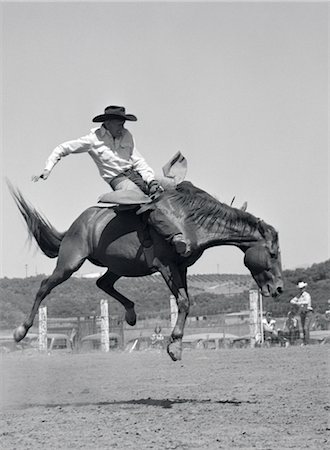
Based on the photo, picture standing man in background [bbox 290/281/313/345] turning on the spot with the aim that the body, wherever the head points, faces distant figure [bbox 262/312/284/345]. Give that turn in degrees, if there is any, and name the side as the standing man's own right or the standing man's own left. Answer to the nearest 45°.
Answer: approximately 90° to the standing man's own right

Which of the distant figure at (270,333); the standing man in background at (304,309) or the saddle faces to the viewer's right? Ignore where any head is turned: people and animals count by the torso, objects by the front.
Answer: the saddle

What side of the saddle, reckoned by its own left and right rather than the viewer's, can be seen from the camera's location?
right

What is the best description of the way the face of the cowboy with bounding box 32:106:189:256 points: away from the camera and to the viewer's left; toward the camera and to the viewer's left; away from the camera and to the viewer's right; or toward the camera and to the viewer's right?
toward the camera and to the viewer's right

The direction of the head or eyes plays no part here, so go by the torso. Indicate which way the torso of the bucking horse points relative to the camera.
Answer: to the viewer's right

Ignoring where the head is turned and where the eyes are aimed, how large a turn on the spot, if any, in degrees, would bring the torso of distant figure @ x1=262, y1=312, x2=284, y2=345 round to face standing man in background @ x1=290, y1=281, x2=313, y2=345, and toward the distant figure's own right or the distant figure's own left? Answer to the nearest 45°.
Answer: approximately 45° to the distant figure's own left

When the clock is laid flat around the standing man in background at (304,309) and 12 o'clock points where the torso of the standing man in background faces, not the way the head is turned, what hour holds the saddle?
The saddle is roughly at 11 o'clock from the standing man in background.

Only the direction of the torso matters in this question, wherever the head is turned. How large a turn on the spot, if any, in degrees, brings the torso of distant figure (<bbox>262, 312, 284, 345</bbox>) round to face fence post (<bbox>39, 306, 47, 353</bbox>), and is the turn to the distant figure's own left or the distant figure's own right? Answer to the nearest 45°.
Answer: approximately 90° to the distant figure's own right

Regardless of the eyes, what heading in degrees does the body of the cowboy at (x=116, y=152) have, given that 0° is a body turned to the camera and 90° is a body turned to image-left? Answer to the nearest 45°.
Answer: approximately 315°

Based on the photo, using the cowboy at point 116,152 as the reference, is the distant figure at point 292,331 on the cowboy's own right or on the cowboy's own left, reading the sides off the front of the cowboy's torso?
on the cowboy's own left

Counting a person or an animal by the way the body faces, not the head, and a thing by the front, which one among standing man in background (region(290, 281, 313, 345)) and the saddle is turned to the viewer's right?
the saddle

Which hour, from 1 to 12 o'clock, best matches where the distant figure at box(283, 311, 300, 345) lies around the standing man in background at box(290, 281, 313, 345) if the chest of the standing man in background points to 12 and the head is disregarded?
The distant figure is roughly at 4 o'clock from the standing man in background.
